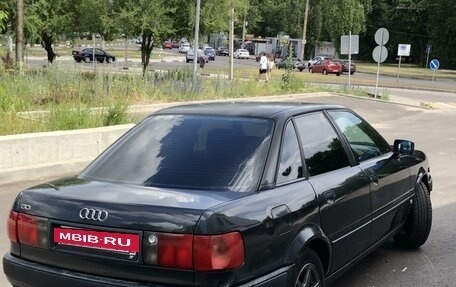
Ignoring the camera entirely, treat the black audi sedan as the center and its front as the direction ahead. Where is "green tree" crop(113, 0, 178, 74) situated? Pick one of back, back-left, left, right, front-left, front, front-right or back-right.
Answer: front-left

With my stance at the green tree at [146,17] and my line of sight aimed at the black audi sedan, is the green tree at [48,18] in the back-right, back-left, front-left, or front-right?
back-right

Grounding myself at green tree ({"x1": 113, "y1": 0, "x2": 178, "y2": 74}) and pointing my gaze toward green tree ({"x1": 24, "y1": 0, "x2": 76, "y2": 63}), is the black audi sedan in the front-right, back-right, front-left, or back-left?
back-left

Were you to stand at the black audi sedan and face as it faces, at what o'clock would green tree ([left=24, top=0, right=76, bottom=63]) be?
The green tree is roughly at 10 o'clock from the black audi sedan.

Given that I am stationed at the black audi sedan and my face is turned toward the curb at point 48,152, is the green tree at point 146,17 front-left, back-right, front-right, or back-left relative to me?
front-right

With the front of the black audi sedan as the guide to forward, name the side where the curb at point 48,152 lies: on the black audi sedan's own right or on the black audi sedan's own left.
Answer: on the black audi sedan's own left

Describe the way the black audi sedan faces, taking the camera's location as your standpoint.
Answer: facing away from the viewer and to the right of the viewer
